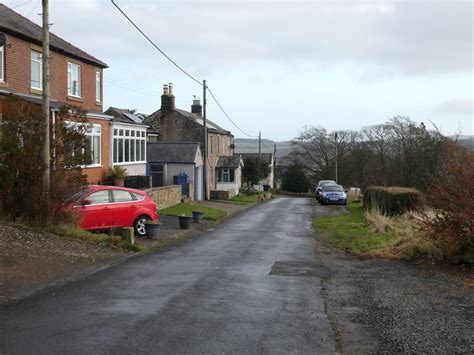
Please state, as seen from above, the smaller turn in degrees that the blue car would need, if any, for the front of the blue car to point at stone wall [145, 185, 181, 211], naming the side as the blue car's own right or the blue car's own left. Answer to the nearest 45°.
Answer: approximately 45° to the blue car's own right

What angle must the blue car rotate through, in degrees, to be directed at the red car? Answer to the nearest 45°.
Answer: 0° — it already faces it

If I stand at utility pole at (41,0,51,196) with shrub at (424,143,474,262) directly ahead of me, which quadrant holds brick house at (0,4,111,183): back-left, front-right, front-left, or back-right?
back-left

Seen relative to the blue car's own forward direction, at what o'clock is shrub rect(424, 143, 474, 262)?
The shrub is roughly at 12 o'clock from the blue car.

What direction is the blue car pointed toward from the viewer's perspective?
toward the camera

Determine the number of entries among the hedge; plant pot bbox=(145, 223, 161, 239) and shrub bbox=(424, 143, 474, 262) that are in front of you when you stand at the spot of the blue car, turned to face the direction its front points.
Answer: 3

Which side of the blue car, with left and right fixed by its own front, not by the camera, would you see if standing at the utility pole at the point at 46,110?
front

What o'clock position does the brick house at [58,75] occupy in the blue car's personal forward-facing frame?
The brick house is roughly at 1 o'clock from the blue car.
